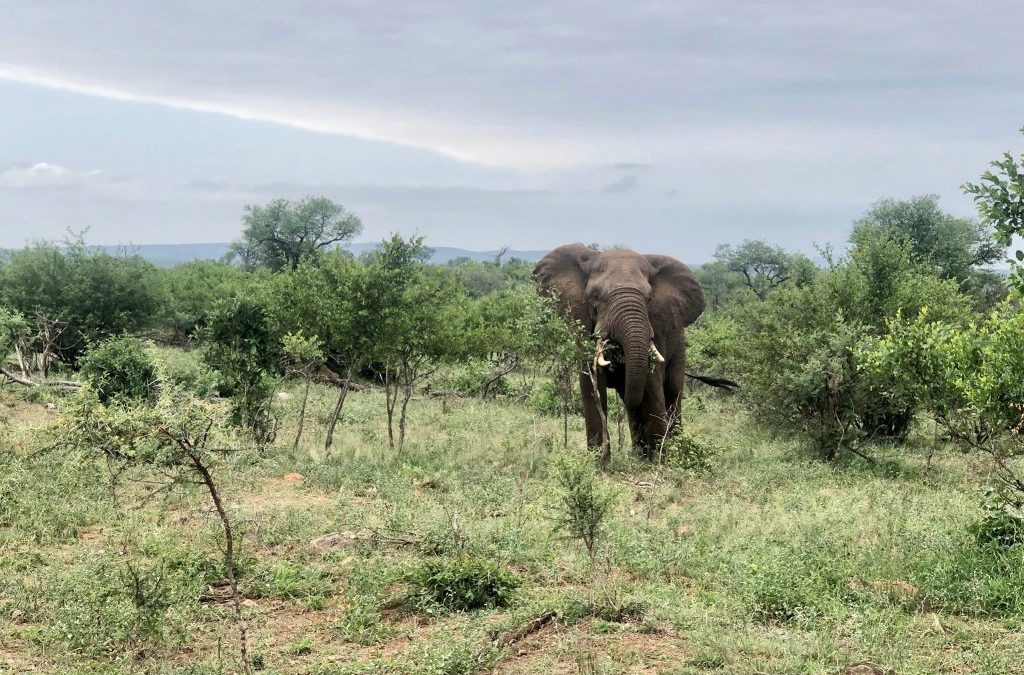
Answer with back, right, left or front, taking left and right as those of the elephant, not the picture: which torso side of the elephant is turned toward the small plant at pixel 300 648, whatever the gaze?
front

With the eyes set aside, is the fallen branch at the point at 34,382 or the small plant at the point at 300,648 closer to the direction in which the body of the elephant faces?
the small plant

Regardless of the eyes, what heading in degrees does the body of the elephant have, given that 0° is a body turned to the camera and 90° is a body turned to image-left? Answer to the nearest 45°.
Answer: approximately 0°

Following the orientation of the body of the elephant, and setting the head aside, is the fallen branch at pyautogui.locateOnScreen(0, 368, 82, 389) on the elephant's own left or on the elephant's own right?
on the elephant's own right

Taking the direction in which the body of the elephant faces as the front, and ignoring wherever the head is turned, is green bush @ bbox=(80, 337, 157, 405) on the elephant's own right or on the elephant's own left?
on the elephant's own right

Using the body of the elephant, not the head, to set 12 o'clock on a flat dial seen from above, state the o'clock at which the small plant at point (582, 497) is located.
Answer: The small plant is roughly at 12 o'clock from the elephant.

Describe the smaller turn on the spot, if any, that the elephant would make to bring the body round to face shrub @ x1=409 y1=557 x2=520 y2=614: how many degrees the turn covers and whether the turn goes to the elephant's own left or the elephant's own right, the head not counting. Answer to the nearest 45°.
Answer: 0° — it already faces it

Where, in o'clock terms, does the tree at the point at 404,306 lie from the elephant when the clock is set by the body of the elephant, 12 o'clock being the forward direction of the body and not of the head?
The tree is roughly at 3 o'clock from the elephant.

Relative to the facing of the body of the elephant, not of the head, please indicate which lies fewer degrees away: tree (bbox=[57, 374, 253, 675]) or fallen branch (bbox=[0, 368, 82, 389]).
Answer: the tree

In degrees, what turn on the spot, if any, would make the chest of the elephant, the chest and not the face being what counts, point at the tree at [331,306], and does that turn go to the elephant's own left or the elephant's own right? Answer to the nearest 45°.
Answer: approximately 90° to the elephant's own right

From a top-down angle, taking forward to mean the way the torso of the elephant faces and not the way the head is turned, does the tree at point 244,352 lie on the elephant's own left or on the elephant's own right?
on the elephant's own right
